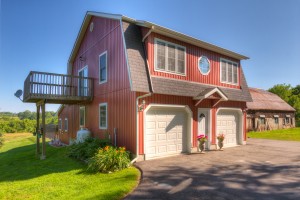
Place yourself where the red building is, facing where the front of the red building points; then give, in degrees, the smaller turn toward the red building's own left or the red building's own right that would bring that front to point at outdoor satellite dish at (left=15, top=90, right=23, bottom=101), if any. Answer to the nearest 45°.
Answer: approximately 135° to the red building's own right

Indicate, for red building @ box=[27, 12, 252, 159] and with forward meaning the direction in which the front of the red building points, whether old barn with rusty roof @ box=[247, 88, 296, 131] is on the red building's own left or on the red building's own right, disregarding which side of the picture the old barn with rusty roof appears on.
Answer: on the red building's own left

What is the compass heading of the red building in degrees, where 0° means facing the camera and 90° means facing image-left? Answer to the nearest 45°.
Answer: approximately 315°

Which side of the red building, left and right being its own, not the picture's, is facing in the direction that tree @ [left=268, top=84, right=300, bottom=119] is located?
left
